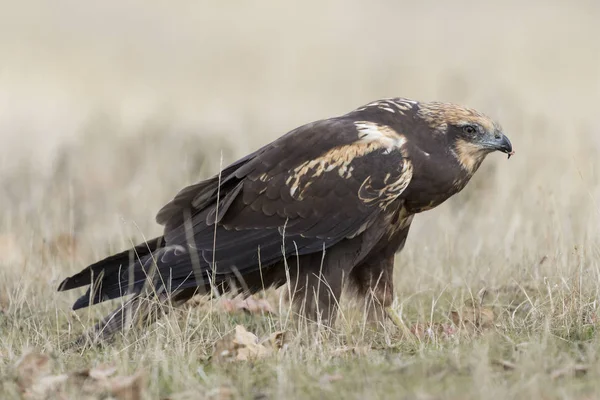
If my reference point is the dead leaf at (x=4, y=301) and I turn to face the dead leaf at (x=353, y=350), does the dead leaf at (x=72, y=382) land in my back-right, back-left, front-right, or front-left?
front-right

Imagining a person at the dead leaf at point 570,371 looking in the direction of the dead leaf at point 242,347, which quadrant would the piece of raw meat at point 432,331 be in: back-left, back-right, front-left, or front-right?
front-right

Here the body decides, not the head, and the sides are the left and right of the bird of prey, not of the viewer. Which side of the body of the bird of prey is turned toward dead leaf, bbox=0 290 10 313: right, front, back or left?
back

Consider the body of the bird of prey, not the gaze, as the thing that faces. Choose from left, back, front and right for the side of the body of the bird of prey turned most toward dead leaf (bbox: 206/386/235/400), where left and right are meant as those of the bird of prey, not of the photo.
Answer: right

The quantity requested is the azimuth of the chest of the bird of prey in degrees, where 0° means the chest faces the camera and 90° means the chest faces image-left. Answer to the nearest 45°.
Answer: approximately 270°

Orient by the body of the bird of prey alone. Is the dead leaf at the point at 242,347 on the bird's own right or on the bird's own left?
on the bird's own right

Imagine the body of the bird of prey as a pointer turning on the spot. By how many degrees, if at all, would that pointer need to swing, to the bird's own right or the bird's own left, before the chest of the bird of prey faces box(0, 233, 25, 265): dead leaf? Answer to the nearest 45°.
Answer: approximately 135° to the bird's own left

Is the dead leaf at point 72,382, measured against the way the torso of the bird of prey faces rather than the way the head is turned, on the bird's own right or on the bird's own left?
on the bird's own right

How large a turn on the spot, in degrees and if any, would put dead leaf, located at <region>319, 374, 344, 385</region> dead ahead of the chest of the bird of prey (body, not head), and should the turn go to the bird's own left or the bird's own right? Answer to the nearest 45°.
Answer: approximately 90° to the bird's own right

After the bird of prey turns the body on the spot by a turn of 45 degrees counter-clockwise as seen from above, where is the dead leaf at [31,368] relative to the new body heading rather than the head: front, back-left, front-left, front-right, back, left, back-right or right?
back

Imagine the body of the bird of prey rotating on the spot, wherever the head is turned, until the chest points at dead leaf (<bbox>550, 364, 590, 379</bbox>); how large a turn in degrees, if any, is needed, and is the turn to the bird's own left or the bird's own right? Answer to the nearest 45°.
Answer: approximately 45° to the bird's own right

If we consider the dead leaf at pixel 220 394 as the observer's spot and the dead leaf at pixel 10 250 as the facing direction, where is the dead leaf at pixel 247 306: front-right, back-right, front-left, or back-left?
front-right

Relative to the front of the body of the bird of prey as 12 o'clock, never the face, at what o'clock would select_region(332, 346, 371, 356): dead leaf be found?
The dead leaf is roughly at 3 o'clock from the bird of prey.

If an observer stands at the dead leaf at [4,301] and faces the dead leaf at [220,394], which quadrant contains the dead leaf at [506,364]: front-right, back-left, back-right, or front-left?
front-left
